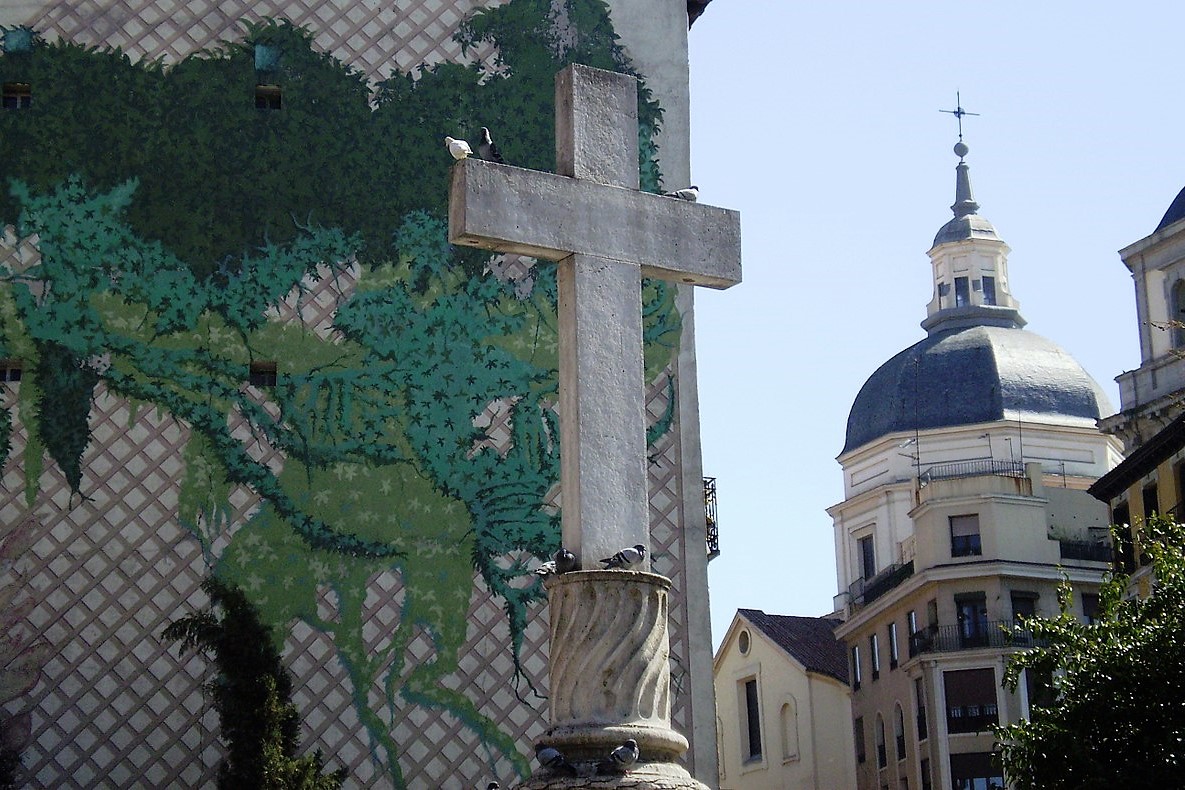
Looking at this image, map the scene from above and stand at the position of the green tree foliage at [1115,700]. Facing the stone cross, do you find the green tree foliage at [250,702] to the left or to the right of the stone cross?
right

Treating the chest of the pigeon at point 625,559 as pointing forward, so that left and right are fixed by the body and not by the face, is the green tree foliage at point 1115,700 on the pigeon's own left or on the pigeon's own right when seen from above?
on the pigeon's own left

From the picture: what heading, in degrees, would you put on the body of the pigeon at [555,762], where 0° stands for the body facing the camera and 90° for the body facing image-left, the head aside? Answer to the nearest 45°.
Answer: approximately 90°

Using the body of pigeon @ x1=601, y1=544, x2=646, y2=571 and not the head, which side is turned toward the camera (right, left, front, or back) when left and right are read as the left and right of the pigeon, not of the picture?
right
